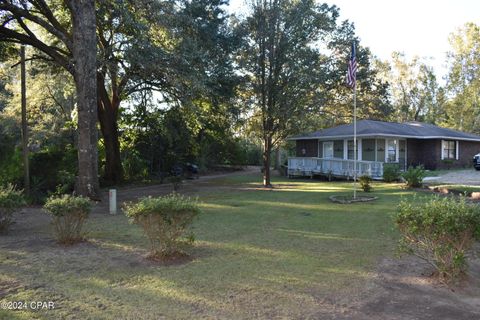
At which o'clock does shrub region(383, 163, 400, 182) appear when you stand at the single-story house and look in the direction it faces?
The shrub is roughly at 12 o'clock from the single-story house.

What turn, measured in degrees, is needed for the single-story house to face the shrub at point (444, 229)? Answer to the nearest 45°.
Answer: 0° — it already faces it

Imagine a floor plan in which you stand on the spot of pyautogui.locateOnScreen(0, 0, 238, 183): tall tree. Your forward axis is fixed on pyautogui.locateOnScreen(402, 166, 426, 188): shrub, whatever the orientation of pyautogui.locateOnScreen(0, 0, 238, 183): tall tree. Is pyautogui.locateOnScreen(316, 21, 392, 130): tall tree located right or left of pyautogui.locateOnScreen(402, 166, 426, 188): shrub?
left

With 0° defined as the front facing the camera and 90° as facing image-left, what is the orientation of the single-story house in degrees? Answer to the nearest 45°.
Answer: approximately 0°

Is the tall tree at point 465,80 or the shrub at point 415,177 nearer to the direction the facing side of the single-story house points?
the shrub

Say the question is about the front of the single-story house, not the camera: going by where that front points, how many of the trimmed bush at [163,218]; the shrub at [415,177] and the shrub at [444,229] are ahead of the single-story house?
3

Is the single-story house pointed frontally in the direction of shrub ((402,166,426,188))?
yes

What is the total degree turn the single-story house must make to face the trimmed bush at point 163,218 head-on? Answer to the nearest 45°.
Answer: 0° — it already faces it

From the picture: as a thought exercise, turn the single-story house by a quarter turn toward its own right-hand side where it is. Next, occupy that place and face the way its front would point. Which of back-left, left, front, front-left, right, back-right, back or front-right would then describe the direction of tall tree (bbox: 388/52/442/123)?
right

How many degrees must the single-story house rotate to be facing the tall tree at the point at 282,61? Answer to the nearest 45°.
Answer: approximately 45° to its right

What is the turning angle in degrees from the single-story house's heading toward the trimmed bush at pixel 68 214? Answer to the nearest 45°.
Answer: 0° — it already faces it

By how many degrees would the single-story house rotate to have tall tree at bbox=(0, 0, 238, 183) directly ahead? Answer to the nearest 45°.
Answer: approximately 45° to its right
